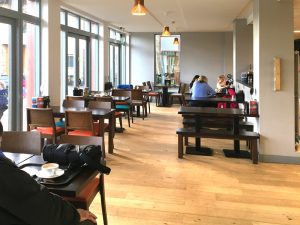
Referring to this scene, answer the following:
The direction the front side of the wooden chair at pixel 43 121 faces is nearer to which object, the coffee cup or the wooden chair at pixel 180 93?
the wooden chair

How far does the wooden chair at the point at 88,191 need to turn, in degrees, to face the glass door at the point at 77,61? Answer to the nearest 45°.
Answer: approximately 135° to its right

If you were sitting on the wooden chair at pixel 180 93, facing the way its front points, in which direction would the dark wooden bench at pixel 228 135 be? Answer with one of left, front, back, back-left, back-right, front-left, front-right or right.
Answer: left

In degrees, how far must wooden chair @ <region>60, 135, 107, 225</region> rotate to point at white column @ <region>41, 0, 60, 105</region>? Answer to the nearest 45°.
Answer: approximately 135° to its right

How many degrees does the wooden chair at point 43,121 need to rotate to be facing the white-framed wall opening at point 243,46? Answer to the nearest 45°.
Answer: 0° — it already faces it

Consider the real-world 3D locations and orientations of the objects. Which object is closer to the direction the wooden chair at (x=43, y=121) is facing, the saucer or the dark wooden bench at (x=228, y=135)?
the dark wooden bench

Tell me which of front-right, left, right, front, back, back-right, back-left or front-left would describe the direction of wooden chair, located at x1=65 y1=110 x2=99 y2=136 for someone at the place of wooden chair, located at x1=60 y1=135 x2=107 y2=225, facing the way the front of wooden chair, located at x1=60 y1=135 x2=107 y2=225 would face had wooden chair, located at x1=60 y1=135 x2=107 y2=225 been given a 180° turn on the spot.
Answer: front-left

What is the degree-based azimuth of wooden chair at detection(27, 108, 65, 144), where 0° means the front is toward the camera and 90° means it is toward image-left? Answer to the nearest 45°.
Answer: approximately 225°
